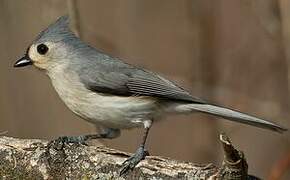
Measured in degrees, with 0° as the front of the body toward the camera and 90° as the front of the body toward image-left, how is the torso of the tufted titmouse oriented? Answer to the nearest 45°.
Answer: approximately 90°
